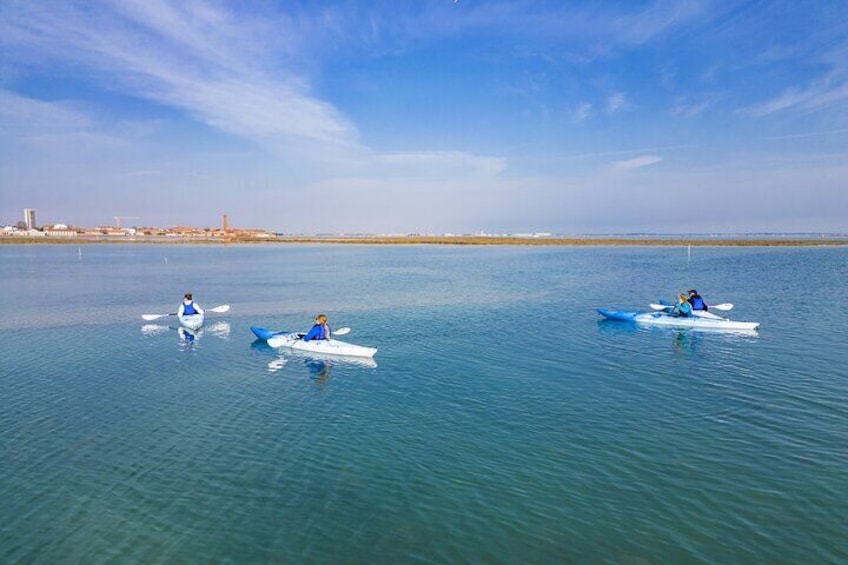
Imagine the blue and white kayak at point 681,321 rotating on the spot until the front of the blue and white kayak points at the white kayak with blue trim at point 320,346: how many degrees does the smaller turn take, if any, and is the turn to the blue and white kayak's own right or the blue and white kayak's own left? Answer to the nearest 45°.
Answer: approximately 45° to the blue and white kayak's own left

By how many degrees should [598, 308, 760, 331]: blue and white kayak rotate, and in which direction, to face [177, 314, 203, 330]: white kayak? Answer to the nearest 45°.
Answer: approximately 45° to its left

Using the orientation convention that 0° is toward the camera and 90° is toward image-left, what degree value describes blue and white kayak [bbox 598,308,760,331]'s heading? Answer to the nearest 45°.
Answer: approximately 90°

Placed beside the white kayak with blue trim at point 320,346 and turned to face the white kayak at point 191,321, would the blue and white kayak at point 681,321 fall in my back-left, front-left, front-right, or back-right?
back-right
